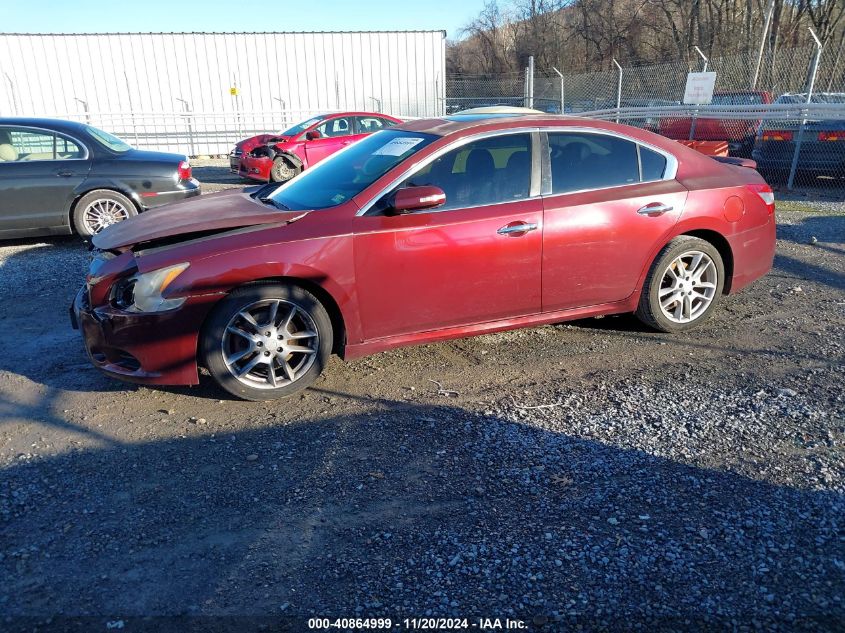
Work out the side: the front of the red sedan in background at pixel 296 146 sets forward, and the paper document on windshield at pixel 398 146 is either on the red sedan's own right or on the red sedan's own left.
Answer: on the red sedan's own left

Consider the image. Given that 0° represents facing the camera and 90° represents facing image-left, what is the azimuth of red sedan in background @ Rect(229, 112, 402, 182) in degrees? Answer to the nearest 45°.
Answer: approximately 45°

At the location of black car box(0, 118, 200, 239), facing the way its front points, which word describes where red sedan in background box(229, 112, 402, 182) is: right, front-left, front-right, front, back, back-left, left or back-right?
back-right

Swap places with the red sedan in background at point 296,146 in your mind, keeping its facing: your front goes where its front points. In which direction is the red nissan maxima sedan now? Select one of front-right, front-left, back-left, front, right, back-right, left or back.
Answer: front-left

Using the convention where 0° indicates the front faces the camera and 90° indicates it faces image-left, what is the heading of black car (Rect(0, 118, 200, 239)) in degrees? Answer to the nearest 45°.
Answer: approximately 90°

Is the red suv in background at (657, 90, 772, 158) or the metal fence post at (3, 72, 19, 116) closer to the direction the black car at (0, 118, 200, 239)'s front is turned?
the metal fence post

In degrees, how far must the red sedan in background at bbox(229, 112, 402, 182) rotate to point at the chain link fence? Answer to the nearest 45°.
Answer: approximately 135° to its left

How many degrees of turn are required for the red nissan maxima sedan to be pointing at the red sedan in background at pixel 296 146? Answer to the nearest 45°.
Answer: approximately 90° to its right

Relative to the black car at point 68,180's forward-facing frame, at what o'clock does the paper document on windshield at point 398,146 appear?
The paper document on windshield is roughly at 8 o'clock from the black car.

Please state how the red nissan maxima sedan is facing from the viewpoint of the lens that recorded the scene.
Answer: facing to the left of the viewer

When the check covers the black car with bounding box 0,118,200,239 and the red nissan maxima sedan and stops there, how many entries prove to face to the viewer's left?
2

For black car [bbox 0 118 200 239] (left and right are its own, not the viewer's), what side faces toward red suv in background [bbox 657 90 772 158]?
back

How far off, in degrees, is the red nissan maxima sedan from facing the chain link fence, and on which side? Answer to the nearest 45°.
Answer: approximately 135° to its right

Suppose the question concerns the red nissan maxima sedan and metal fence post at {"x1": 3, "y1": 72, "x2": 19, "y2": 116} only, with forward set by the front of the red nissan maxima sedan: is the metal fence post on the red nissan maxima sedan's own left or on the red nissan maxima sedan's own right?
on the red nissan maxima sedan's own right
